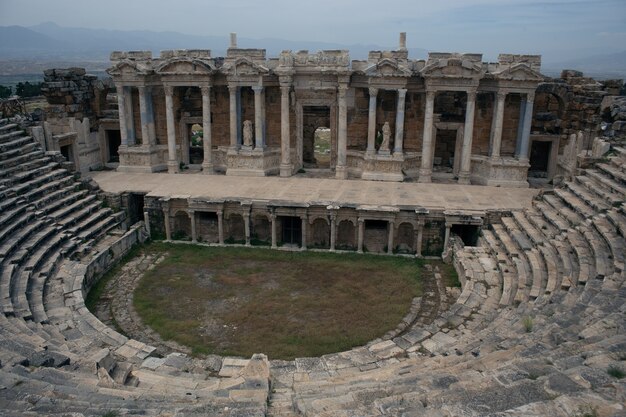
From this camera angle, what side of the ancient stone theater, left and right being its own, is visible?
front
